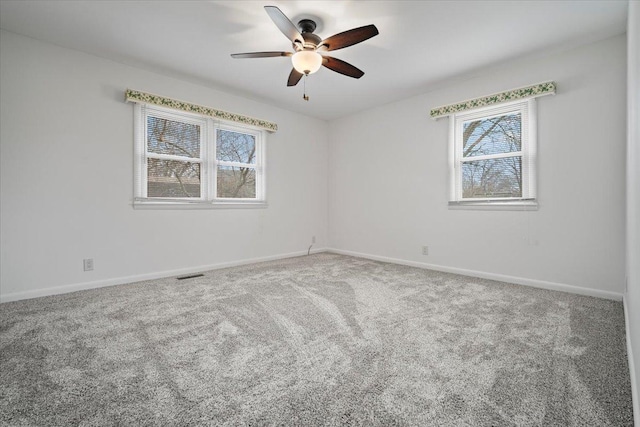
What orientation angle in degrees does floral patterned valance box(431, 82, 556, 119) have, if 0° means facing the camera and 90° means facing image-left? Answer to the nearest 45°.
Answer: approximately 45°

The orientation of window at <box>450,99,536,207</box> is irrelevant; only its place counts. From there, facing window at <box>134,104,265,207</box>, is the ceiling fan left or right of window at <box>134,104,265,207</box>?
left
